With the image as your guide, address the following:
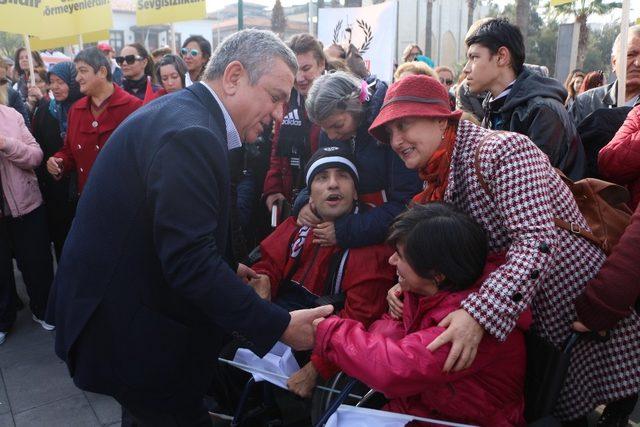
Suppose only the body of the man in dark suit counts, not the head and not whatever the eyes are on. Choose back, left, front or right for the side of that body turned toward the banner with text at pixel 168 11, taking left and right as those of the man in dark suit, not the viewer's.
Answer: left

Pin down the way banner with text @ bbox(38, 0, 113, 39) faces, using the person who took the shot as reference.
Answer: facing the viewer

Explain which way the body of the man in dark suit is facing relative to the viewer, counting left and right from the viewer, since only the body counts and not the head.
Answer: facing to the right of the viewer

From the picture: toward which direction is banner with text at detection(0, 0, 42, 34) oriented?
toward the camera

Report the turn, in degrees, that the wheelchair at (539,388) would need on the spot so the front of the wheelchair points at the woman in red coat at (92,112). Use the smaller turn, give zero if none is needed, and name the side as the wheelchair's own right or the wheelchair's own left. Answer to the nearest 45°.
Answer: approximately 45° to the wheelchair's own right

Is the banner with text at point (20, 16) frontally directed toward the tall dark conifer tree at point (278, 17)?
no

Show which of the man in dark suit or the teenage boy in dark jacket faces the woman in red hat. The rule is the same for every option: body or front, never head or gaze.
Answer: the man in dark suit

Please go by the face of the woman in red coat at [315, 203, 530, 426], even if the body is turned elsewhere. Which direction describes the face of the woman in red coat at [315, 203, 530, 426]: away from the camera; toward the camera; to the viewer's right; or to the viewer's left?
to the viewer's left

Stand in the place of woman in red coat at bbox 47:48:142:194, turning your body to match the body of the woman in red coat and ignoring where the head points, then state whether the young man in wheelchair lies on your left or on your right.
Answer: on your left

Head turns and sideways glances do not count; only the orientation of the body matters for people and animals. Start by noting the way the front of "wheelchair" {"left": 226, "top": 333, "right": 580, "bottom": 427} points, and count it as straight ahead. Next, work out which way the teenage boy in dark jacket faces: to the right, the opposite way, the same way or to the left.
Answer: the same way

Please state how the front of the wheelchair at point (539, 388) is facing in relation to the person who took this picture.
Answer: facing to the left of the viewer

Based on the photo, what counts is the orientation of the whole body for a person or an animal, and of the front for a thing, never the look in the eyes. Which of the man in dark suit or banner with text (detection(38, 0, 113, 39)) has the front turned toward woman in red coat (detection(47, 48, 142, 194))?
the banner with text
